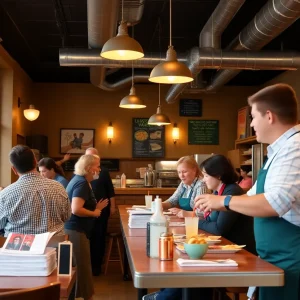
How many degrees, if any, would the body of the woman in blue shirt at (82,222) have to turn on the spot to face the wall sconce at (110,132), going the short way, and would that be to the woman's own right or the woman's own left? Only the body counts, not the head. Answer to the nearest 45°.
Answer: approximately 90° to the woman's own left

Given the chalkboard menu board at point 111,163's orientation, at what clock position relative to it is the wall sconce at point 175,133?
The wall sconce is roughly at 9 o'clock from the chalkboard menu board.

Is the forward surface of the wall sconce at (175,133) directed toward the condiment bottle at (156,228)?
yes

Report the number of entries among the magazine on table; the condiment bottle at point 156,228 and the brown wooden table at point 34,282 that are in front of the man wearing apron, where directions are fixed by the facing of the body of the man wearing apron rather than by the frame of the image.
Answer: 3

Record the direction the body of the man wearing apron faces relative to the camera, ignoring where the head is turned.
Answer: to the viewer's left

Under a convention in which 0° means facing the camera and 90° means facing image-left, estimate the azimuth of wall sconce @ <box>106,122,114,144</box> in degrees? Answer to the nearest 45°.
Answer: approximately 0°

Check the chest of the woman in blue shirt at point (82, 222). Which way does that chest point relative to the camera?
to the viewer's right

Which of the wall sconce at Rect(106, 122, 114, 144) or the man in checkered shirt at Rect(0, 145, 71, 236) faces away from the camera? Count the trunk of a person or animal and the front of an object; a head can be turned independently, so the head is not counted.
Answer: the man in checkered shirt

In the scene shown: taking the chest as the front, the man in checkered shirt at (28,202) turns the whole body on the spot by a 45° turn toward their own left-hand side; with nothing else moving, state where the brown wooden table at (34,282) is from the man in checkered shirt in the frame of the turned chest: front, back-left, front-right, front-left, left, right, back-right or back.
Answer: back-left

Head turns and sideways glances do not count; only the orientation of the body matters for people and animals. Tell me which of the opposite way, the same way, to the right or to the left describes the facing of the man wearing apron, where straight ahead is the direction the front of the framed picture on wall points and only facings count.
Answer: to the right

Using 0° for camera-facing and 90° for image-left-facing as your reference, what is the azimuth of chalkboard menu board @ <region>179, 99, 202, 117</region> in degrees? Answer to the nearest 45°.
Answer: approximately 0°

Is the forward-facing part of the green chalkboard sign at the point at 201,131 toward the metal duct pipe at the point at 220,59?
yes

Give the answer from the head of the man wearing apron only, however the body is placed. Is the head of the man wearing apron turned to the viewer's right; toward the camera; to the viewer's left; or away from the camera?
to the viewer's left

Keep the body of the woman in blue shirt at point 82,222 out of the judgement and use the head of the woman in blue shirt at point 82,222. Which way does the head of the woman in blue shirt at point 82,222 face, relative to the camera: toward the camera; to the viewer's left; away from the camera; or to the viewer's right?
to the viewer's right

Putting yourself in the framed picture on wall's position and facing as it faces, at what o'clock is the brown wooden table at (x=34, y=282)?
The brown wooden table is roughly at 12 o'clock from the framed picture on wall.
